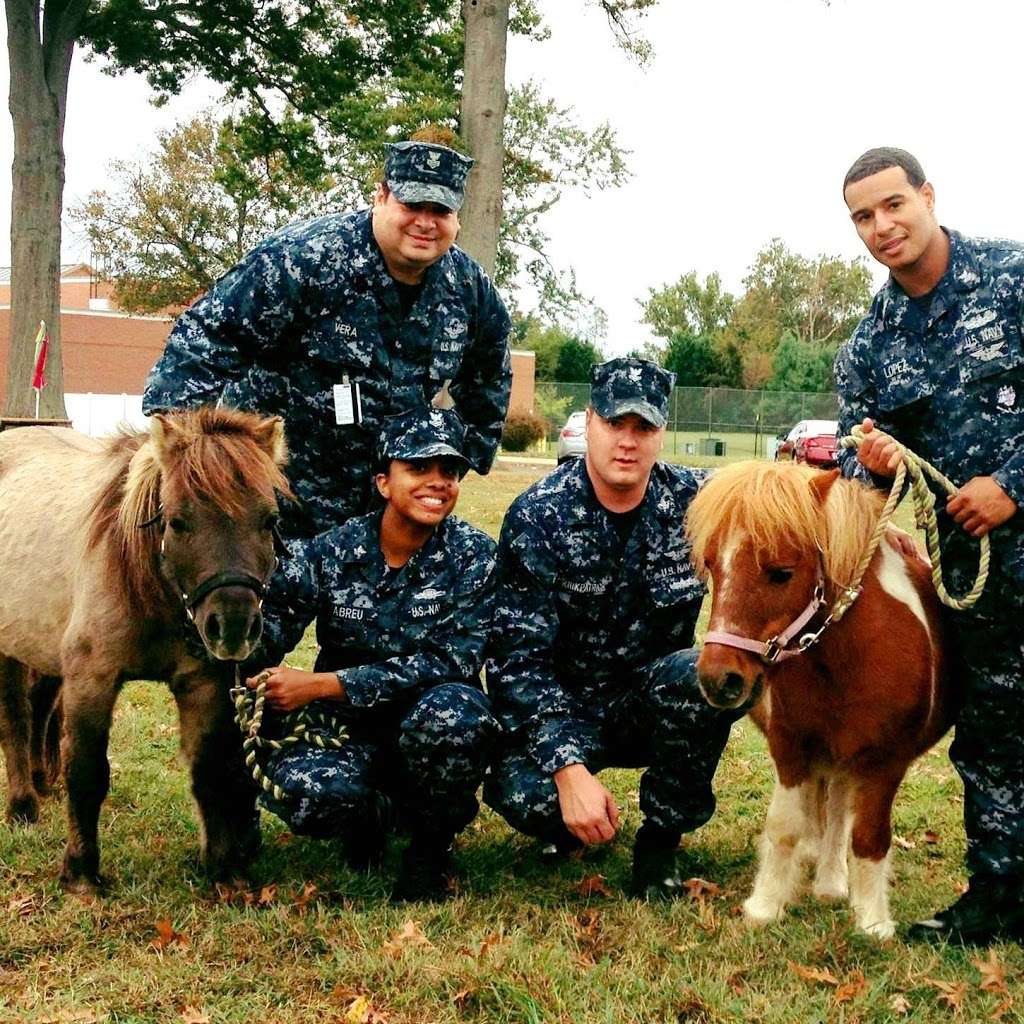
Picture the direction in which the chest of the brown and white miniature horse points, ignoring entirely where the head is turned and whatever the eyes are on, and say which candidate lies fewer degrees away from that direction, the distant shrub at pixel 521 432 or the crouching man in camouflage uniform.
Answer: the crouching man in camouflage uniform

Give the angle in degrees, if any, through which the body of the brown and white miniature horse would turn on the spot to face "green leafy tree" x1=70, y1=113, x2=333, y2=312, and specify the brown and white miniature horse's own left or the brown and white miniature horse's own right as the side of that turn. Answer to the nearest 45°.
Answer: approximately 90° to the brown and white miniature horse's own right

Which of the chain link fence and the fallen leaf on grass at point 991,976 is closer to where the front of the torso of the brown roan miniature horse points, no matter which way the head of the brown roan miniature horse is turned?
the fallen leaf on grass

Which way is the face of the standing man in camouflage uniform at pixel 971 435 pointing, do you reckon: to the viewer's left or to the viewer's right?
to the viewer's left

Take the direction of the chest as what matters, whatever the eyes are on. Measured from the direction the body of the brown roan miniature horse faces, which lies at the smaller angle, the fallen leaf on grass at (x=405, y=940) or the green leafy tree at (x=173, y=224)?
the fallen leaf on grass

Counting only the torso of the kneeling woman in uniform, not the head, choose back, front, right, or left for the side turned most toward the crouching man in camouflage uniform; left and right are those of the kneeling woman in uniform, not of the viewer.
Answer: left

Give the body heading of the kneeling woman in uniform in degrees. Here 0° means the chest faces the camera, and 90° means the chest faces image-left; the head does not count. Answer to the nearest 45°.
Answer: approximately 0°

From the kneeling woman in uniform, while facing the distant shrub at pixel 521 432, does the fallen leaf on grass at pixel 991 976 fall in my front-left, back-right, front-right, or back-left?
back-right

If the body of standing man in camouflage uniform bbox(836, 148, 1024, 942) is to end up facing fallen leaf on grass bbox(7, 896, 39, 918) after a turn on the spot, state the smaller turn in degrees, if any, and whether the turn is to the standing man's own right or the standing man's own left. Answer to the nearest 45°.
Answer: approximately 45° to the standing man's own right

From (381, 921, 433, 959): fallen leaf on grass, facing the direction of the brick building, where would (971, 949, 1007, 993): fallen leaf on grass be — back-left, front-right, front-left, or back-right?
back-right

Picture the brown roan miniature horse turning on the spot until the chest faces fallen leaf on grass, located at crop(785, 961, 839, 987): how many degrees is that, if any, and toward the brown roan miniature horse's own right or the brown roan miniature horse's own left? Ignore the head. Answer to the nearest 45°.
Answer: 0° — it already faces it
